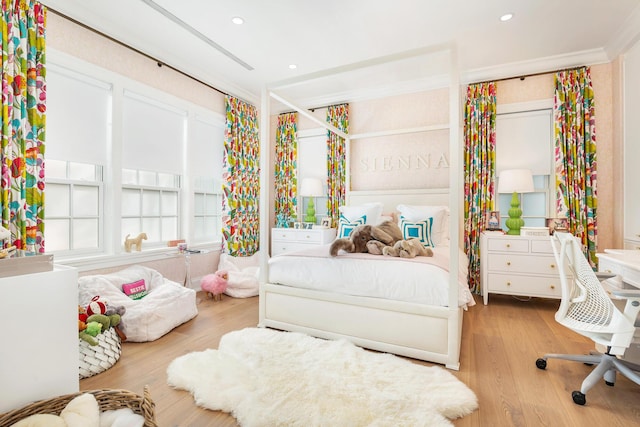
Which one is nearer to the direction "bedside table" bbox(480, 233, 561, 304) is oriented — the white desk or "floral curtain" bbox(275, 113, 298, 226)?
the white desk

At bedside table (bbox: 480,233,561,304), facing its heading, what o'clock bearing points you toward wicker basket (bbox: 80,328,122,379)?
The wicker basket is roughly at 1 o'clock from the bedside table.

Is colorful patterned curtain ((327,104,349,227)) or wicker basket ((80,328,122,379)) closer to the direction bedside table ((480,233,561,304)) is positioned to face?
the wicker basket

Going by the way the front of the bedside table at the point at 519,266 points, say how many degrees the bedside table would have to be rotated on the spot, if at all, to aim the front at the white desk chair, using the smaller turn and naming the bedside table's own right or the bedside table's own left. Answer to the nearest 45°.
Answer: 0° — it already faces it

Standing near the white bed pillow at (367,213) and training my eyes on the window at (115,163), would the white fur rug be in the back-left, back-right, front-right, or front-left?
front-left

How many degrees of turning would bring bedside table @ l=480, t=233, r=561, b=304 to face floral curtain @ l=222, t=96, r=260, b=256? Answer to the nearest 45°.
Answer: approximately 90° to its right

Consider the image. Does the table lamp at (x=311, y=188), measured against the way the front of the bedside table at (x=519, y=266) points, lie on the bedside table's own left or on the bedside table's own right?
on the bedside table's own right

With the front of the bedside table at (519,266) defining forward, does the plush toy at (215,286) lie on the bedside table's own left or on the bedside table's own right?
on the bedside table's own right

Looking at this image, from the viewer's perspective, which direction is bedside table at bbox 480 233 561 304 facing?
toward the camera

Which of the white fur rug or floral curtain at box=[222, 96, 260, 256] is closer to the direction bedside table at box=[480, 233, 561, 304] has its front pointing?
the white fur rug

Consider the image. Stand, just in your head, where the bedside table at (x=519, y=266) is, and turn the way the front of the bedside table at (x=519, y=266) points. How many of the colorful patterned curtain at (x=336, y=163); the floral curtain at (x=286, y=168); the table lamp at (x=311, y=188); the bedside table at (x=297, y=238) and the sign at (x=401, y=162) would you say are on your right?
5

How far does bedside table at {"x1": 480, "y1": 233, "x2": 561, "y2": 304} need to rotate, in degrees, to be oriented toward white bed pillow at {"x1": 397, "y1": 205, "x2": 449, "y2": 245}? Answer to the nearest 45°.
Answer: approximately 90° to its right

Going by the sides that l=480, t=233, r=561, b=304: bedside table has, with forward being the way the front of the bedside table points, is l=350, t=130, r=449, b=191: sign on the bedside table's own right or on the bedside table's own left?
on the bedside table's own right

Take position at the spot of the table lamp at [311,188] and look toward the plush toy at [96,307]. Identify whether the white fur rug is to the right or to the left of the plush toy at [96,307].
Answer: left

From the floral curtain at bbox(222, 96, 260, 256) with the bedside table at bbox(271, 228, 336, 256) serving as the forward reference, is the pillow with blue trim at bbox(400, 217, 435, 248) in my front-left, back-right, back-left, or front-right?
front-right

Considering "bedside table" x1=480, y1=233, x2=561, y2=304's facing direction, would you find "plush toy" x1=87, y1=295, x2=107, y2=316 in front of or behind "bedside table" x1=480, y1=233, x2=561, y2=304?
in front

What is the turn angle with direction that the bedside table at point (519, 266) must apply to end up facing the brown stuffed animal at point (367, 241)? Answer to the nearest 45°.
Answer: approximately 45° to its right
